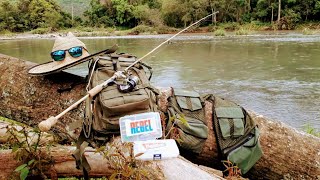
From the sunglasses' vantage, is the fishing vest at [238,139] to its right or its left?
on its left

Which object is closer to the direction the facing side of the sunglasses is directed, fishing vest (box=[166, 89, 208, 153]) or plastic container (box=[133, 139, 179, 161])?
the plastic container

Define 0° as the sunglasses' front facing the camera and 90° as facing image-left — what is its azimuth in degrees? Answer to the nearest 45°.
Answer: approximately 0°

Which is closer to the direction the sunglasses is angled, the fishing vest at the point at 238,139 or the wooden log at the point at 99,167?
the wooden log

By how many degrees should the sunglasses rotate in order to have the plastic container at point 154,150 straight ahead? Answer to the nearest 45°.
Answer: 0° — it already faces it

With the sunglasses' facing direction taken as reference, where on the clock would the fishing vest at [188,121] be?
The fishing vest is roughly at 10 o'clock from the sunglasses.
